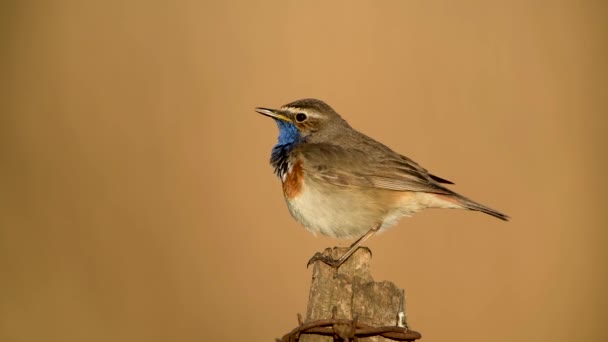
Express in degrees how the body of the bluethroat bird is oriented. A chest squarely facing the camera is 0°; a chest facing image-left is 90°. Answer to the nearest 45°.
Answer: approximately 90°
